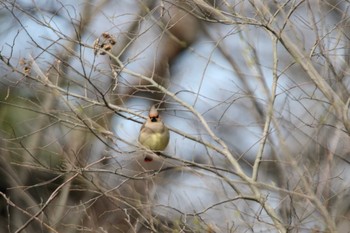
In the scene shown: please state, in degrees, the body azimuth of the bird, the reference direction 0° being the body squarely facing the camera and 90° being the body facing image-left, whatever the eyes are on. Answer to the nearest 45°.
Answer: approximately 0°
